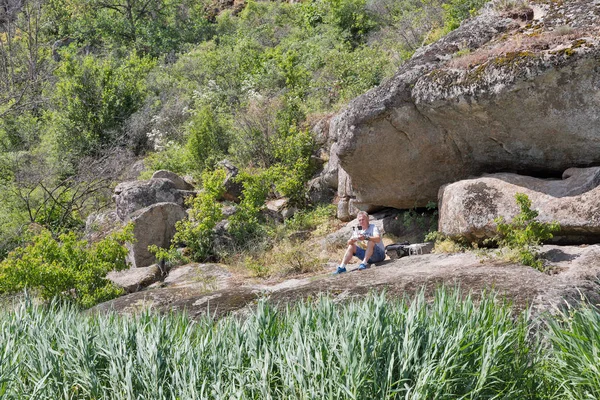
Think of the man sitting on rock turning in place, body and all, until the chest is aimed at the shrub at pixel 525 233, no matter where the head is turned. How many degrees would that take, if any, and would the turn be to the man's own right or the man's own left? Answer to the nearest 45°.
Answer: approximately 90° to the man's own left

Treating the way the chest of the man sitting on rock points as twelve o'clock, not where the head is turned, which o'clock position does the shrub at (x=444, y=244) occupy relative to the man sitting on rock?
The shrub is roughly at 8 o'clock from the man sitting on rock.

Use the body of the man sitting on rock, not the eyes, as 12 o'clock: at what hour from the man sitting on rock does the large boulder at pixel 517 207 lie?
The large boulder is roughly at 8 o'clock from the man sitting on rock.

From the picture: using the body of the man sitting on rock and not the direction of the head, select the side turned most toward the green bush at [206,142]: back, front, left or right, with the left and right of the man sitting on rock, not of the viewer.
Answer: right

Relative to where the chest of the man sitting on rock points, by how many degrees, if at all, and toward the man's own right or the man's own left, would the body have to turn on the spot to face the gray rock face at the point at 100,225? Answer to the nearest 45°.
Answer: approximately 90° to the man's own right

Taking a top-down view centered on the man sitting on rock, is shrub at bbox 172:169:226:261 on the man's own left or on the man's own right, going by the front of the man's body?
on the man's own right

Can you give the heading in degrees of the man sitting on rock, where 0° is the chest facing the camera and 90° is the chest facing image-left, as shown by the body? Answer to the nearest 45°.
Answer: approximately 45°

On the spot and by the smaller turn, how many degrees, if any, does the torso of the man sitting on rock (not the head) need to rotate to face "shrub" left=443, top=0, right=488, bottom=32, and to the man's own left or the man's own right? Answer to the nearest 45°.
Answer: approximately 135° to the man's own right

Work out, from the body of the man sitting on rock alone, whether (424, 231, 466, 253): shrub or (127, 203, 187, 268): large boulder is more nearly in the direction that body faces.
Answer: the large boulder
